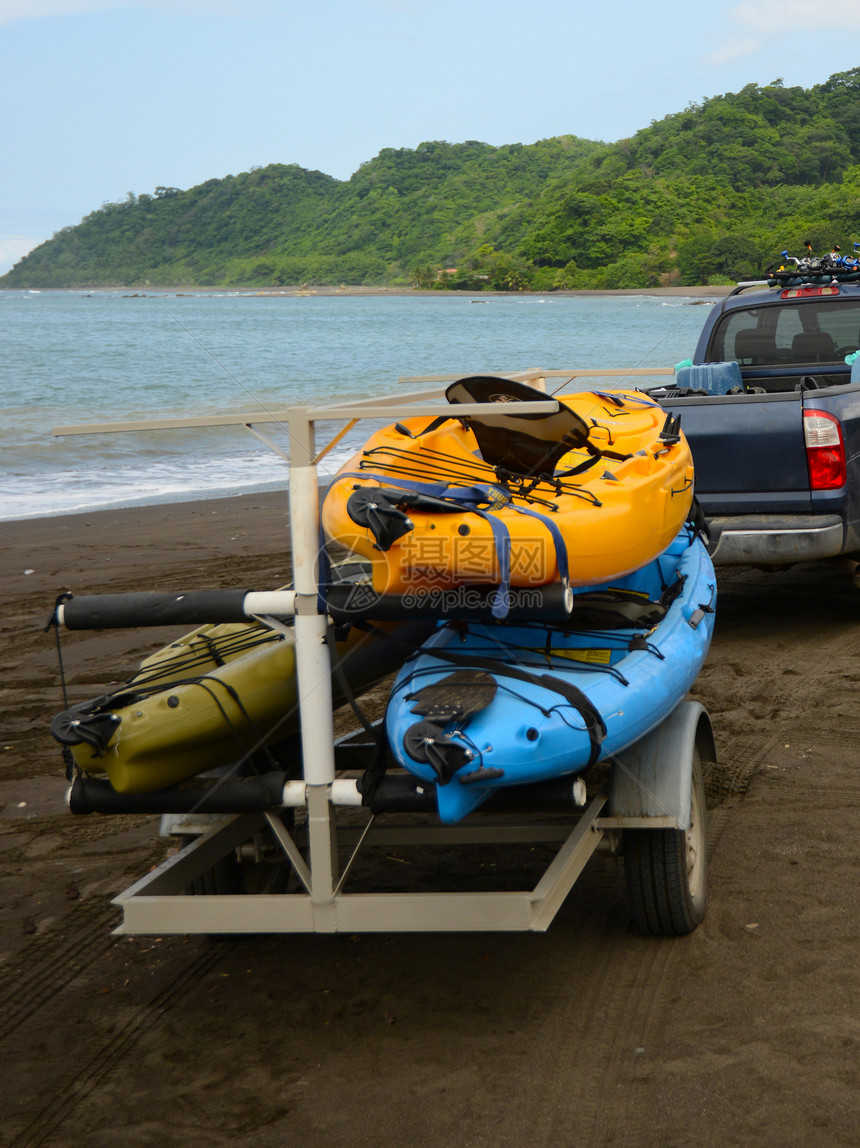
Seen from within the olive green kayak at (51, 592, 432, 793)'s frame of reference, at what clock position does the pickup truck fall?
The pickup truck is roughly at 12 o'clock from the olive green kayak.

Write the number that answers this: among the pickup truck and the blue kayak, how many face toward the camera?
0

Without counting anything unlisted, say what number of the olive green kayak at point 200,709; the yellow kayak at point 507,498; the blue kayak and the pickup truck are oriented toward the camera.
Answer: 0

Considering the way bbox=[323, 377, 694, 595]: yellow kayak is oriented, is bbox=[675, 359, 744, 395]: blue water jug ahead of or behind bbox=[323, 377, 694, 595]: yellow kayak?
ahead

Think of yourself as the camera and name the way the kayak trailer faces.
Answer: facing away from the viewer and to the right of the viewer

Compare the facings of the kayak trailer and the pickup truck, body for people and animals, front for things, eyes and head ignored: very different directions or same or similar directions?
same or similar directions

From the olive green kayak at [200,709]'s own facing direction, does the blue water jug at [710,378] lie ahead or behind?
ahead

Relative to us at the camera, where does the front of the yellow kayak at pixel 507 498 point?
facing away from the viewer and to the right of the viewer

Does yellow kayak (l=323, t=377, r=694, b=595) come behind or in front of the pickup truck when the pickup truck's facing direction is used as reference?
behind

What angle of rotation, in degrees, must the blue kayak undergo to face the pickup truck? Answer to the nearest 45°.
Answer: approximately 45° to its left

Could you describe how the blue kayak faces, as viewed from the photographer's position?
facing away from the viewer and to the right of the viewer

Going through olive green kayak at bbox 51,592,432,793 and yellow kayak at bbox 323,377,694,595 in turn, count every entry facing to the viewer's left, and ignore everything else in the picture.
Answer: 0

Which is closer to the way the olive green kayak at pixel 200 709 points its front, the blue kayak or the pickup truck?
the pickup truck

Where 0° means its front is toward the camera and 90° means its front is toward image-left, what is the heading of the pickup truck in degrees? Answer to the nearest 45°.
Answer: approximately 225°

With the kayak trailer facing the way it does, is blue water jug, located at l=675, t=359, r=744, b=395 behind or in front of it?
in front

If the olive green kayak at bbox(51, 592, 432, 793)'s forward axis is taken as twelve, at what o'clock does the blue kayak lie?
The blue kayak is roughly at 2 o'clock from the olive green kayak.
